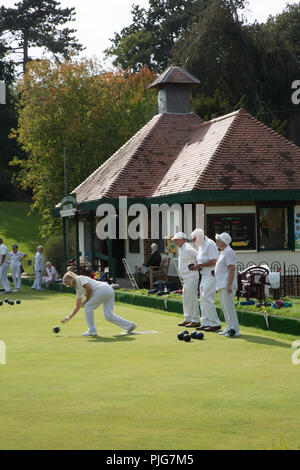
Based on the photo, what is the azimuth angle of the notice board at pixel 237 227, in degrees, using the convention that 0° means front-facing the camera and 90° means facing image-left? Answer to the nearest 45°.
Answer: approximately 0°

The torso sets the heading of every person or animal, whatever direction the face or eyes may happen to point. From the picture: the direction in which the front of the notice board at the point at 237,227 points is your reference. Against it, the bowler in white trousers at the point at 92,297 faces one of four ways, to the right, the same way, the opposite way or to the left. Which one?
to the right

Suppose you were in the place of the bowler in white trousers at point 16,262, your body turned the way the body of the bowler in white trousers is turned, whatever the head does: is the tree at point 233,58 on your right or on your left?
on your left

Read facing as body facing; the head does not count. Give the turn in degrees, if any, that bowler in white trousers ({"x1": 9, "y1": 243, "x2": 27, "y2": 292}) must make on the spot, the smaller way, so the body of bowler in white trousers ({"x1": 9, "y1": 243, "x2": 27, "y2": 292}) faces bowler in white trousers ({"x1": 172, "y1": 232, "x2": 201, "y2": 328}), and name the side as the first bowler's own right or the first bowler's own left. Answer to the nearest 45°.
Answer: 0° — they already face them

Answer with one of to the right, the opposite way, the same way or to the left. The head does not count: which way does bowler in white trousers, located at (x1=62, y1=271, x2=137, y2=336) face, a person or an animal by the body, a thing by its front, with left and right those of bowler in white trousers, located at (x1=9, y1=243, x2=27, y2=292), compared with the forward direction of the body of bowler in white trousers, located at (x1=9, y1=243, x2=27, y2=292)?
to the right

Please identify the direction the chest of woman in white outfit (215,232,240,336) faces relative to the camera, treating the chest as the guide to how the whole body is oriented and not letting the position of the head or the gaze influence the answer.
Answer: to the viewer's left

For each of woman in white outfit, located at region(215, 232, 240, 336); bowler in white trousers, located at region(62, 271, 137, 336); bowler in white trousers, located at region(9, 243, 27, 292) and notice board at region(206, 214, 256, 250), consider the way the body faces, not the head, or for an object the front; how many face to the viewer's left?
2

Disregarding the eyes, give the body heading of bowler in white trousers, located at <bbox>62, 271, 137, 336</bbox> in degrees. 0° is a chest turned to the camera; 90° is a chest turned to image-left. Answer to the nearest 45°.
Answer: approximately 90°

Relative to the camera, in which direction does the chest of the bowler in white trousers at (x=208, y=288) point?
to the viewer's left

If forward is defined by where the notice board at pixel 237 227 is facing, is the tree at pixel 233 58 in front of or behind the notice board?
behind
